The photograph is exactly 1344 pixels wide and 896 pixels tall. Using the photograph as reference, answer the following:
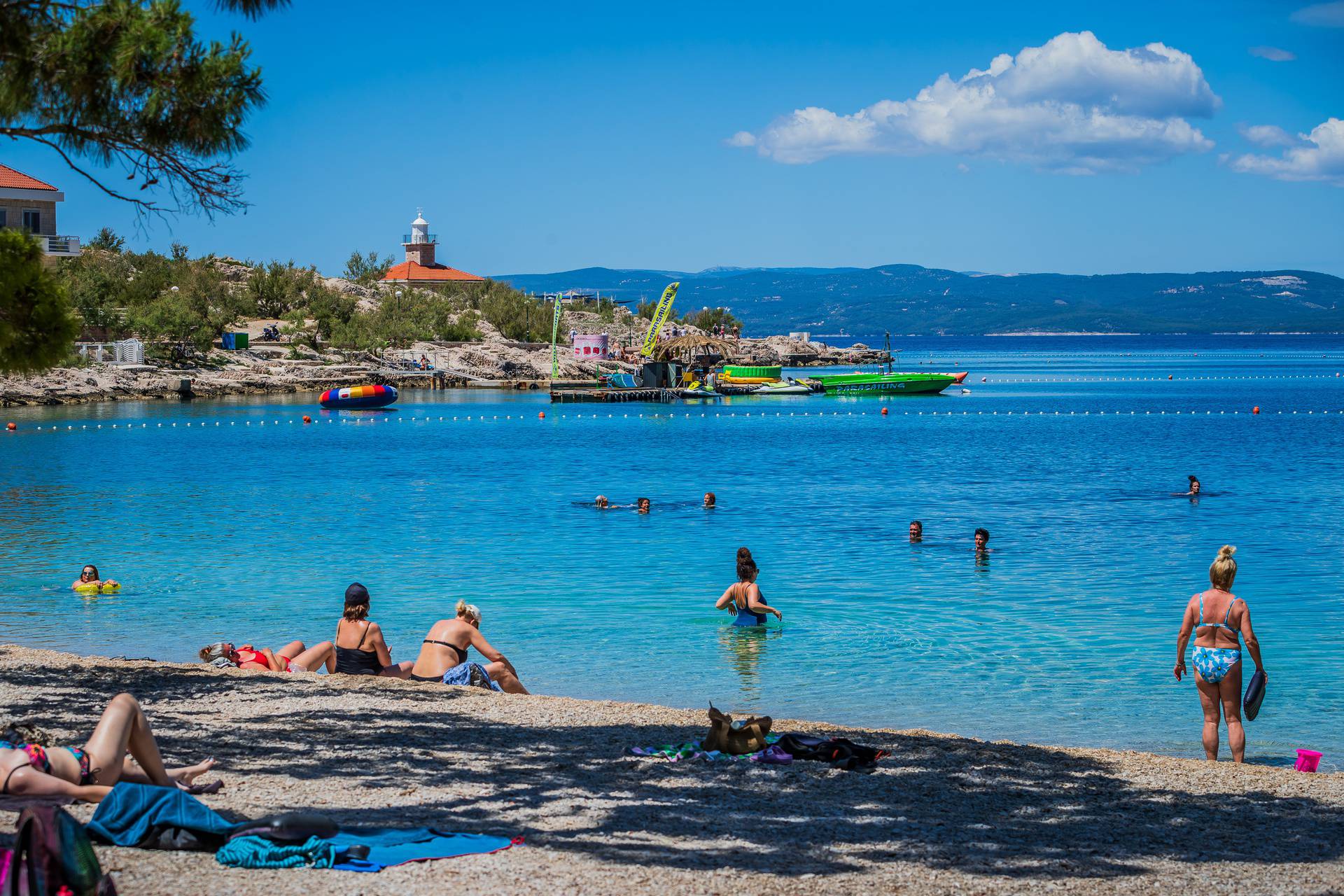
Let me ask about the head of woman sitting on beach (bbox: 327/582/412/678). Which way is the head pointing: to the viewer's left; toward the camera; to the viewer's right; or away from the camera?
away from the camera

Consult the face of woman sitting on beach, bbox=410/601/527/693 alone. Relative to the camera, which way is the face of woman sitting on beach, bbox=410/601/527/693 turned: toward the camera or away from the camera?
away from the camera

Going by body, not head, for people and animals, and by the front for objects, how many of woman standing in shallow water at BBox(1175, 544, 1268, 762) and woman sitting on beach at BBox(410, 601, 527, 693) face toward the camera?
0

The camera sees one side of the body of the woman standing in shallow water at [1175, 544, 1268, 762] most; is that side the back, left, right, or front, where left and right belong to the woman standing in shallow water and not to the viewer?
back

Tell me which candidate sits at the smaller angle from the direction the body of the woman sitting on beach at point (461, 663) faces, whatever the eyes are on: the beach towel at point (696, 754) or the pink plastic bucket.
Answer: the pink plastic bucket

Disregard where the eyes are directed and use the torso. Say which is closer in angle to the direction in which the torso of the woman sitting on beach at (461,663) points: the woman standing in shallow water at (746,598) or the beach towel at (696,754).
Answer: the woman standing in shallow water

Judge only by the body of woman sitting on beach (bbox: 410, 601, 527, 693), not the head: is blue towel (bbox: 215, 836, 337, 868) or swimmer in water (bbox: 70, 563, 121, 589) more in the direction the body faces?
the swimmer in water

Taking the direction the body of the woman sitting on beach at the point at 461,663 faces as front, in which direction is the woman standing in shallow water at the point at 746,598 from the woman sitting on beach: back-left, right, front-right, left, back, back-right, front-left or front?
front

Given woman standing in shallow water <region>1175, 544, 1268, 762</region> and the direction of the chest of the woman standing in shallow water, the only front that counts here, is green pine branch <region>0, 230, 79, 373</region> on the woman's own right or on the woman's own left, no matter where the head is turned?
on the woman's own left

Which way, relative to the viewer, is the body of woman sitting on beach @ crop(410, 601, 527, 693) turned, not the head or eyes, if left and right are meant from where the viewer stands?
facing away from the viewer and to the right of the viewer

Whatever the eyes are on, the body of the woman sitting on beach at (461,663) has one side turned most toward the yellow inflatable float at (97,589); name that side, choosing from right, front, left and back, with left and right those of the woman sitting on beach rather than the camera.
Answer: left

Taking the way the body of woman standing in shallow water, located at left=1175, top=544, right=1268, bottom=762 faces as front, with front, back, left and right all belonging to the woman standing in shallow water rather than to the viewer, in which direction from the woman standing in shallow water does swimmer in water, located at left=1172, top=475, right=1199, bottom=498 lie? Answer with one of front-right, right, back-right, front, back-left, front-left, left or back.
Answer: front

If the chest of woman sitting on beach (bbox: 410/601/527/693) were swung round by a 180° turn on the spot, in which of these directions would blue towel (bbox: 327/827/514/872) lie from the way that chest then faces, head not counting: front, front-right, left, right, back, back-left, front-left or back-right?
front-left

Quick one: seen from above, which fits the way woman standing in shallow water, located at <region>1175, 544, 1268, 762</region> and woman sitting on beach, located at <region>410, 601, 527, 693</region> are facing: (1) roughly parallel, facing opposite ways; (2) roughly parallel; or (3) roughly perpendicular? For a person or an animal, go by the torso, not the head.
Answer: roughly parallel

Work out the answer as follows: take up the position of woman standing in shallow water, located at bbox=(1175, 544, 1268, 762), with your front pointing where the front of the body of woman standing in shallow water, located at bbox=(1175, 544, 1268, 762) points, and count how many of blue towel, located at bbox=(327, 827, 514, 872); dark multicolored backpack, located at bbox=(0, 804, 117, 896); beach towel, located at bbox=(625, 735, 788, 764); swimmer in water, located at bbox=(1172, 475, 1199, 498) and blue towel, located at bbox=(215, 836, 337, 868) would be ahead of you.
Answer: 1

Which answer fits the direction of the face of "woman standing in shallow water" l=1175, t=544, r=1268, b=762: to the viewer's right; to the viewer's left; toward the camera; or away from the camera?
away from the camera

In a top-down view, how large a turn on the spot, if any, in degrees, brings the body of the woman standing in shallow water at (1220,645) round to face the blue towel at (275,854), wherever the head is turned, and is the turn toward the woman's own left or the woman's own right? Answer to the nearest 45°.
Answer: approximately 135° to the woman's own left
